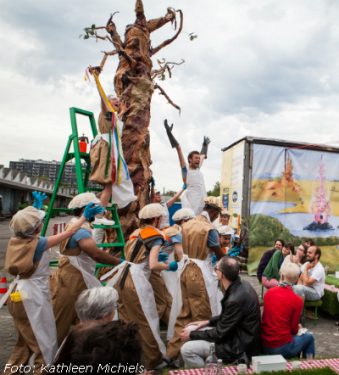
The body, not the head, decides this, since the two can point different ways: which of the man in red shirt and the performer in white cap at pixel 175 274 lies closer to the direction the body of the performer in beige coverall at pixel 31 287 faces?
the performer in white cap

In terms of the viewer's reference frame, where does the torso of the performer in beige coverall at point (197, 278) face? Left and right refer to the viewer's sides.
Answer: facing away from the viewer and to the right of the viewer

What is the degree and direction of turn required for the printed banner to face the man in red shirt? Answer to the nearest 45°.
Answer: approximately 45° to its right

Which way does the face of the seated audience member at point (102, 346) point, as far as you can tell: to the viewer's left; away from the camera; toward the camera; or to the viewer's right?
away from the camera

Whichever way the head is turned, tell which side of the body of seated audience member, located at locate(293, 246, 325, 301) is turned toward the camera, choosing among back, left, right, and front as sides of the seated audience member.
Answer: left

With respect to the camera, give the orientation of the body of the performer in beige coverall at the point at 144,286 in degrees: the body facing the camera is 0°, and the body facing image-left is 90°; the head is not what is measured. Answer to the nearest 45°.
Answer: approximately 225°

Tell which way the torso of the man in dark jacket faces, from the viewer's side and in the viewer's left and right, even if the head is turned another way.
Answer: facing away from the viewer and to the left of the viewer

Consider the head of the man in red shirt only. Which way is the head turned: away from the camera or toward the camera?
away from the camera

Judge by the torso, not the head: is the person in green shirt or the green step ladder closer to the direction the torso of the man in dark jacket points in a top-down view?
the green step ladder

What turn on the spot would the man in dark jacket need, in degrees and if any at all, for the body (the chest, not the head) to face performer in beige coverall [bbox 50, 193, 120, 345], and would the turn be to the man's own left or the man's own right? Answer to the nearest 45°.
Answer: approximately 45° to the man's own left
